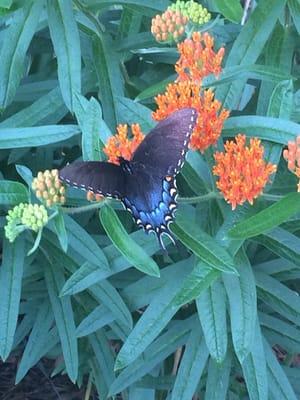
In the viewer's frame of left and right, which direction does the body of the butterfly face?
facing away from the viewer and to the left of the viewer
